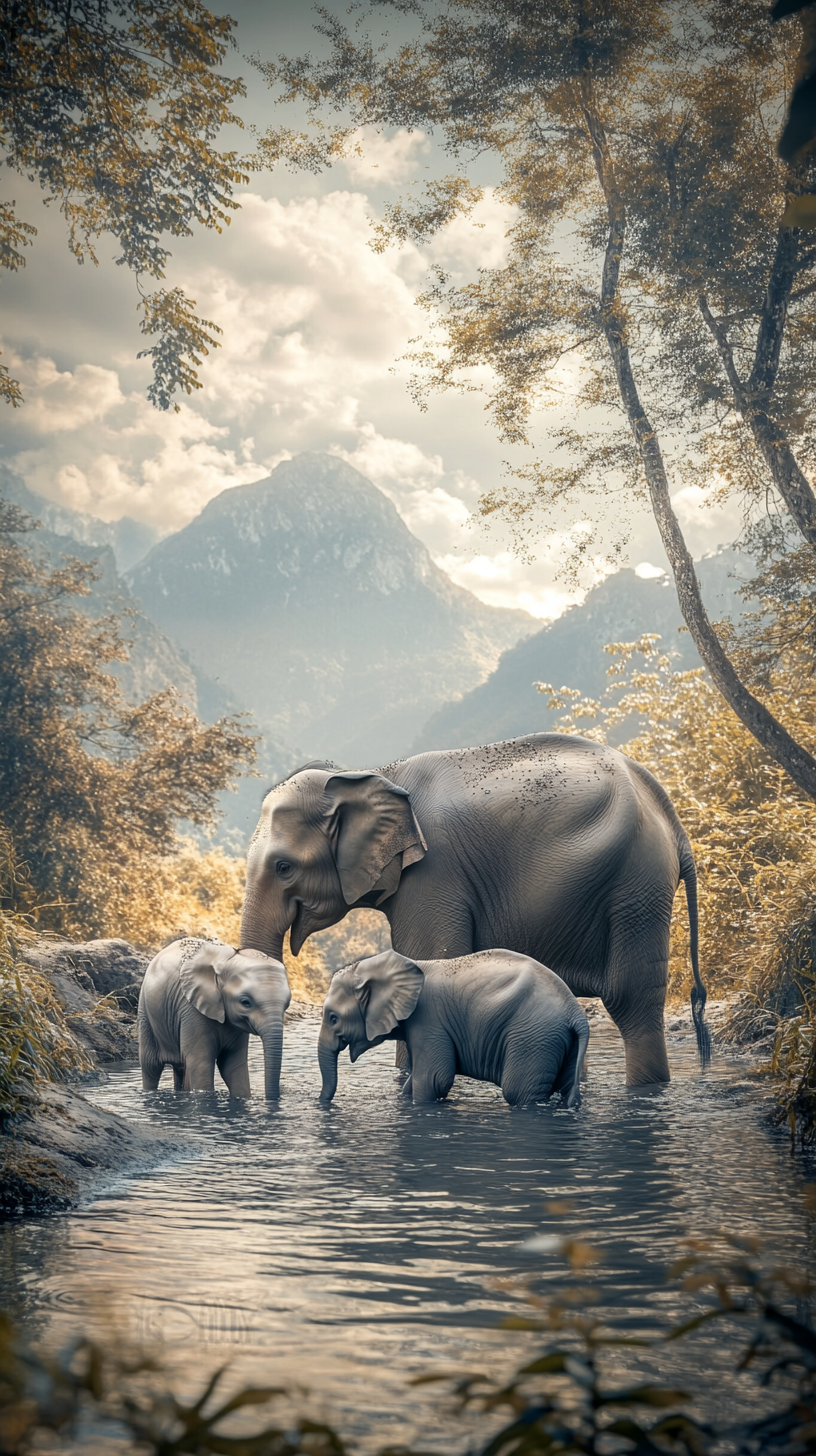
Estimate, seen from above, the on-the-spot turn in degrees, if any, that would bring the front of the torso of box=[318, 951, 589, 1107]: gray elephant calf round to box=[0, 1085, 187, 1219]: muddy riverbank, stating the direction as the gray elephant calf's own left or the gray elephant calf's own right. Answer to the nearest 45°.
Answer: approximately 45° to the gray elephant calf's own left

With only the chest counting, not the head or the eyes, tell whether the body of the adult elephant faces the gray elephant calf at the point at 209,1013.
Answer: yes

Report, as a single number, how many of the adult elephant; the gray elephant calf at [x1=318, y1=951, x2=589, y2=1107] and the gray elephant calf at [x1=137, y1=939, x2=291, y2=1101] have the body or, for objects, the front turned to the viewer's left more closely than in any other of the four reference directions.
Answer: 2

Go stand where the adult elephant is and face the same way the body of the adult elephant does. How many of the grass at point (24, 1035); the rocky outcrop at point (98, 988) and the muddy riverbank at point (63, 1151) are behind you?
0

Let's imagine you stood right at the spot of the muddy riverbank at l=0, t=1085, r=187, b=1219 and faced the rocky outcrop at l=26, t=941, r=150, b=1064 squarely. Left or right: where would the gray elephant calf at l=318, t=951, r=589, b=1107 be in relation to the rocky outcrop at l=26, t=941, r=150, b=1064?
right

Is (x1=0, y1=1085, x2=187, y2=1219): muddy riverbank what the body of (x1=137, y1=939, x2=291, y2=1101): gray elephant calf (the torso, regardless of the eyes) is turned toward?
no

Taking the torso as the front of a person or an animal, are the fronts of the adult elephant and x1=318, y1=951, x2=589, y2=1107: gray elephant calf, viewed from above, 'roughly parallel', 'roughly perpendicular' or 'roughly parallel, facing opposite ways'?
roughly parallel

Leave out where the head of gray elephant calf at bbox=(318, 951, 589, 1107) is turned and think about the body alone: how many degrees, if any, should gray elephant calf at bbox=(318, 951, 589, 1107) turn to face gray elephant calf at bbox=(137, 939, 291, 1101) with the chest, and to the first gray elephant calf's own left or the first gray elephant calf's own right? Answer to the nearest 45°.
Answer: approximately 45° to the first gray elephant calf's own right

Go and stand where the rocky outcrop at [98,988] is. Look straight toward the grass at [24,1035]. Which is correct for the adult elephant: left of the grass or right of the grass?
left

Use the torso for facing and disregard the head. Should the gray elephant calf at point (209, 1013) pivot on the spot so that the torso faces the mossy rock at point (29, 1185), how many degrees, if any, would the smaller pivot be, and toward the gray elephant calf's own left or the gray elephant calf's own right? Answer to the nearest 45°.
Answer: approximately 45° to the gray elephant calf's own right

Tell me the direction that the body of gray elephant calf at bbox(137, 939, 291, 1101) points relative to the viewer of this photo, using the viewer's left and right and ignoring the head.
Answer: facing the viewer and to the right of the viewer

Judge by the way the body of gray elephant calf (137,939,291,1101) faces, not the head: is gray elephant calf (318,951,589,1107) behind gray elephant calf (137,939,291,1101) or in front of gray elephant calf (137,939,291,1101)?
in front

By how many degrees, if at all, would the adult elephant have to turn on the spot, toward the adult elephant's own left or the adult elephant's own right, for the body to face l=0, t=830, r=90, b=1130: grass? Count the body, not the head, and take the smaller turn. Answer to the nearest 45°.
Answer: approximately 45° to the adult elephant's own left

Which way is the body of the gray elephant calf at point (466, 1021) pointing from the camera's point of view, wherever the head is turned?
to the viewer's left

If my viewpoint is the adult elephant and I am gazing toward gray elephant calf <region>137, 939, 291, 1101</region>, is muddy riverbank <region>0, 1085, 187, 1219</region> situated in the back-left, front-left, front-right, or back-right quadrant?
front-left

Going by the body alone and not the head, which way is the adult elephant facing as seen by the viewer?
to the viewer's left

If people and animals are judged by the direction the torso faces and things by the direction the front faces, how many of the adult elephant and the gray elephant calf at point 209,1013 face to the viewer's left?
1

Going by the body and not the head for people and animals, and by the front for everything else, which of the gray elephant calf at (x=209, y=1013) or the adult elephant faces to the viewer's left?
the adult elephant
